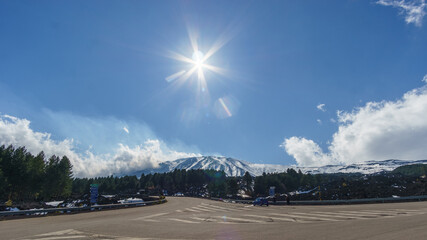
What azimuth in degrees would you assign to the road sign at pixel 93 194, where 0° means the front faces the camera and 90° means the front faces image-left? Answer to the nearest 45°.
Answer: approximately 0°
